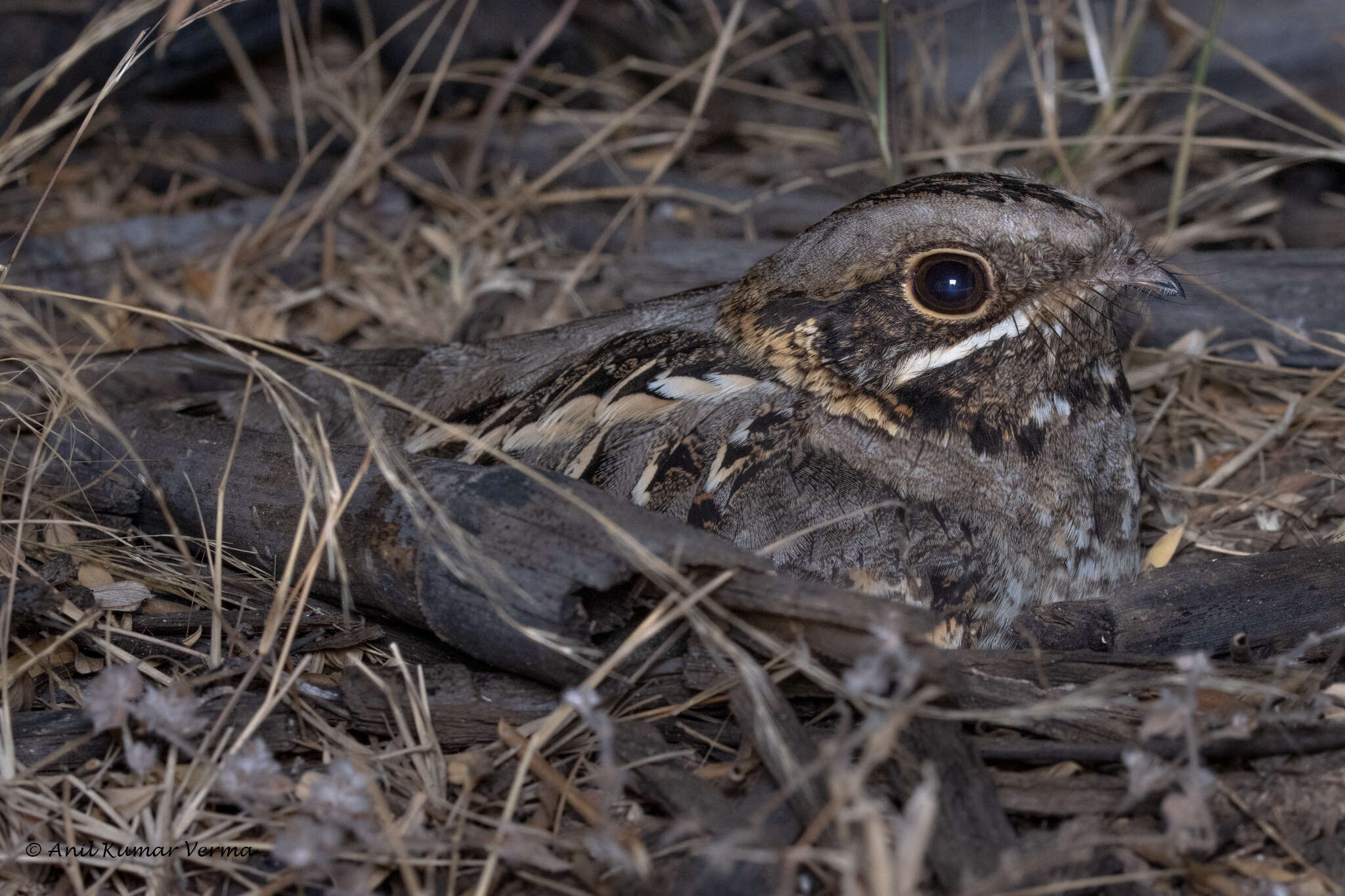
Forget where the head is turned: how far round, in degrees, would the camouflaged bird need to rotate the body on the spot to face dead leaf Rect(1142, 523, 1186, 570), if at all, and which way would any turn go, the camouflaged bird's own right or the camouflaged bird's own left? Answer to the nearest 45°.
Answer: approximately 45° to the camouflaged bird's own left

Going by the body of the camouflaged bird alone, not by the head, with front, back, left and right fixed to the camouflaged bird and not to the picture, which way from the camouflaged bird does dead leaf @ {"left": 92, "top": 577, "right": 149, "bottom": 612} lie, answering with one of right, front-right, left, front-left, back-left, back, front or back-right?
back

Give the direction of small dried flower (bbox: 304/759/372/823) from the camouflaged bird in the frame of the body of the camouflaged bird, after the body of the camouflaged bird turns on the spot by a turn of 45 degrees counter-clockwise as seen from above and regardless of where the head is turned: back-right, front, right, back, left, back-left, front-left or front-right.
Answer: back

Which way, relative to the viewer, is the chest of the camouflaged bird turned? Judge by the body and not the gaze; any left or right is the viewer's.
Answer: facing to the right of the viewer

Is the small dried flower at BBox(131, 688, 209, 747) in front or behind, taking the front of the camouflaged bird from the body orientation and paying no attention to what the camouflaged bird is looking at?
behind

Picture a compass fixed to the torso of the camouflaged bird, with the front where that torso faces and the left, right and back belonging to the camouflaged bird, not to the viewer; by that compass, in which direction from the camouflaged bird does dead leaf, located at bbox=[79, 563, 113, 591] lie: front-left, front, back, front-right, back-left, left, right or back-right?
back
